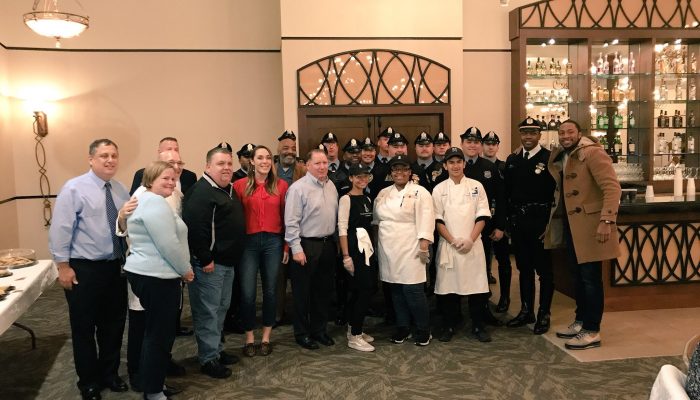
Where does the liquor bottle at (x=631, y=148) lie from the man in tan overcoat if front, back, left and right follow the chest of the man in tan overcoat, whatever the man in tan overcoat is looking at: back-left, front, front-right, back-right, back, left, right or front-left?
back-right

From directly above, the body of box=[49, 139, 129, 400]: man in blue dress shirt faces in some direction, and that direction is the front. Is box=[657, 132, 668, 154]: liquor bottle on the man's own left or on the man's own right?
on the man's own left

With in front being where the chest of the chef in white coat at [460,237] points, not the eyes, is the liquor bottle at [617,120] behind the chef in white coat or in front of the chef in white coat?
behind

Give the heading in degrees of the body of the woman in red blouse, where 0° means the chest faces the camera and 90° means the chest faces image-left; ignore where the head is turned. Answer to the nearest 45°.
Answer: approximately 0°

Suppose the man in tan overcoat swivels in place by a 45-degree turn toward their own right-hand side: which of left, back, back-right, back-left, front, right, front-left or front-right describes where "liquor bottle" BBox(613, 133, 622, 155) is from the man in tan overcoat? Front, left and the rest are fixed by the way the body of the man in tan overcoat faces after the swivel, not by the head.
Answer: right

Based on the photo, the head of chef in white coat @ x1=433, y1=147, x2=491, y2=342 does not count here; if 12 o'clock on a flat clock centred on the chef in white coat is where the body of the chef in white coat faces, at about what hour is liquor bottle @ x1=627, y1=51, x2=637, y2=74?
The liquor bottle is roughly at 7 o'clock from the chef in white coat.

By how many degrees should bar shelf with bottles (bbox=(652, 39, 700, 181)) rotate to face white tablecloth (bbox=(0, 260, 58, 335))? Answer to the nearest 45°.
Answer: approximately 45° to its right

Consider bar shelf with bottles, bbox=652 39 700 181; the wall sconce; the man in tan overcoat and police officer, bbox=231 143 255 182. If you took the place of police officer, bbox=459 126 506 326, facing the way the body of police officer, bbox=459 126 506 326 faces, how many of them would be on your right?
2
